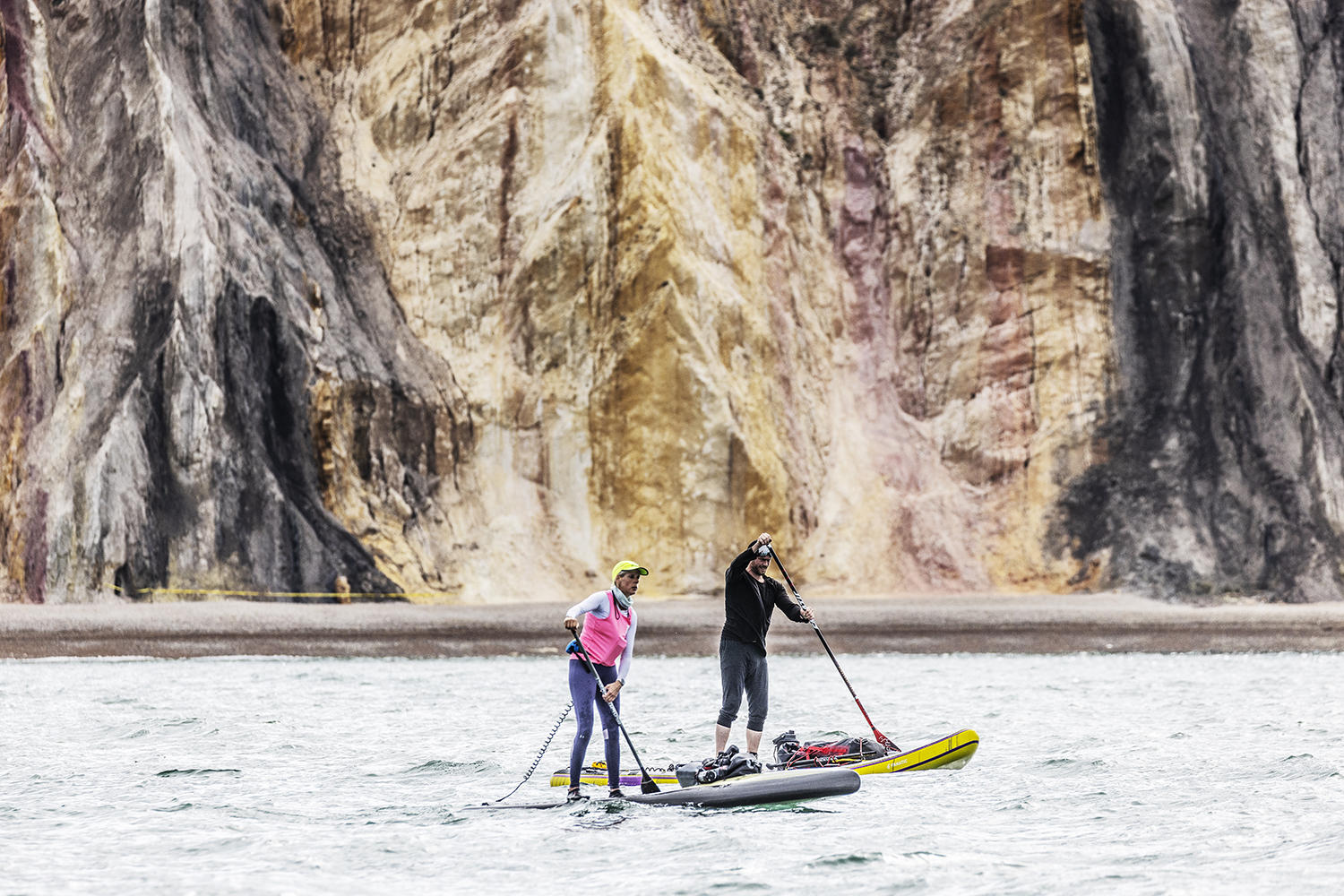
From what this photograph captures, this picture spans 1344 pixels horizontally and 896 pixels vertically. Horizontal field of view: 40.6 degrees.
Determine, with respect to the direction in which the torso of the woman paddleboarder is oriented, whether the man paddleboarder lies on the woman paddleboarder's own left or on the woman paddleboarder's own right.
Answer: on the woman paddleboarder's own left

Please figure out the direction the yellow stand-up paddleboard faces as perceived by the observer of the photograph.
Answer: facing to the right of the viewer

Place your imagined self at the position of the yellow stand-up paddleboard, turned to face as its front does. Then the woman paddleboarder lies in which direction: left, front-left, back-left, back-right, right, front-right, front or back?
back-right

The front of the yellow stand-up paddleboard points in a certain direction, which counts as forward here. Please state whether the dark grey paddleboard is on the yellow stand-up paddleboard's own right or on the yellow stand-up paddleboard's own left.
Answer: on the yellow stand-up paddleboard's own right

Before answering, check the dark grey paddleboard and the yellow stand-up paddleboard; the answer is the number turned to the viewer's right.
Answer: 2

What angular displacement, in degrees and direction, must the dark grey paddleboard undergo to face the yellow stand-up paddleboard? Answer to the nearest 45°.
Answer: approximately 45° to its left

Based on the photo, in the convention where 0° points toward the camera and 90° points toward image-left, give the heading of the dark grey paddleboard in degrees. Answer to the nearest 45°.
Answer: approximately 270°

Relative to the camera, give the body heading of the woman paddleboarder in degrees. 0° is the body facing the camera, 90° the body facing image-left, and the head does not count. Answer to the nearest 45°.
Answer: approximately 315°

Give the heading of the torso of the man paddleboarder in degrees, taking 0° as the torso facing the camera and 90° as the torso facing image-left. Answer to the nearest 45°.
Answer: approximately 315°
